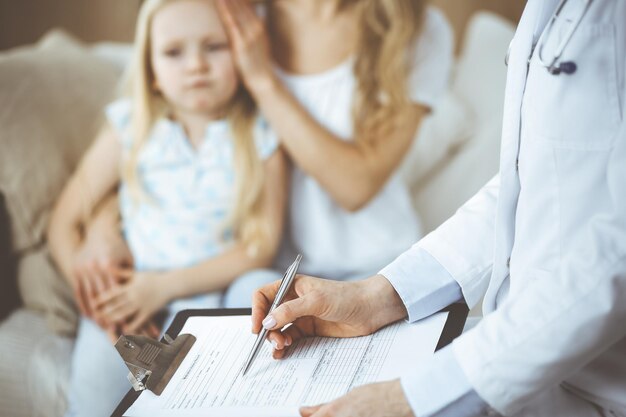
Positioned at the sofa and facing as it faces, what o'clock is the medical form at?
The medical form is roughly at 11 o'clock from the sofa.

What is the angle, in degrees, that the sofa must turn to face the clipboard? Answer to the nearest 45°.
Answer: approximately 45° to its left

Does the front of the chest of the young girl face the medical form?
yes

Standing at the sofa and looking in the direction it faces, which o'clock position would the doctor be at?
The doctor is roughly at 11 o'clock from the sofa.

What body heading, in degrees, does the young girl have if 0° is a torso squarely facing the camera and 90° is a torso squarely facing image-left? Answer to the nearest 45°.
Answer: approximately 0°

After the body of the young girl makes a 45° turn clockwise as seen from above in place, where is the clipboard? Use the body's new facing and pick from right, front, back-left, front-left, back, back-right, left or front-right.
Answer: front-left

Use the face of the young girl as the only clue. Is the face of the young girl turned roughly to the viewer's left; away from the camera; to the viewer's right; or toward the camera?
toward the camera

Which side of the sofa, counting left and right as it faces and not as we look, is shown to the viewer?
front
